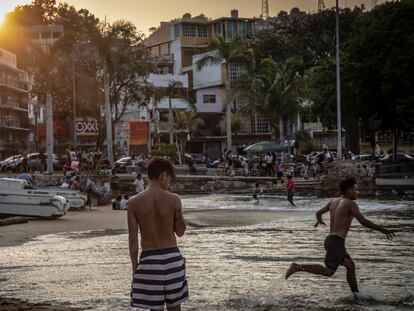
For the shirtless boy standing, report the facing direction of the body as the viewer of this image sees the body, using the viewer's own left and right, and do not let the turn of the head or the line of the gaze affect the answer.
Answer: facing away from the viewer

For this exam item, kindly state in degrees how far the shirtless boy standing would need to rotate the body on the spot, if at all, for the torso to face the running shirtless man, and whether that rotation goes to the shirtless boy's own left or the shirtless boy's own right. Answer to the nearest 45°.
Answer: approximately 45° to the shirtless boy's own right

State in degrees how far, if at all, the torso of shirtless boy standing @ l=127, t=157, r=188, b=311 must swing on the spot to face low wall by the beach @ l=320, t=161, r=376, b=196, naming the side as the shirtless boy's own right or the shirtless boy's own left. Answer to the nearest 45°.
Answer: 0° — they already face it

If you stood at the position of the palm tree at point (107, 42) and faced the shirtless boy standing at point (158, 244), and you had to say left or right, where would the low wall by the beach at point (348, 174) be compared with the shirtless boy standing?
left

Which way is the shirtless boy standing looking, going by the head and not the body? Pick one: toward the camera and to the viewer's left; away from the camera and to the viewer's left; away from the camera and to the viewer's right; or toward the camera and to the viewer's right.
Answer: away from the camera and to the viewer's right

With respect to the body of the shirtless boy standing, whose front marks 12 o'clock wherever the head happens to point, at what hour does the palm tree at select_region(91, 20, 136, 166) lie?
The palm tree is roughly at 12 o'clock from the shirtless boy standing.
